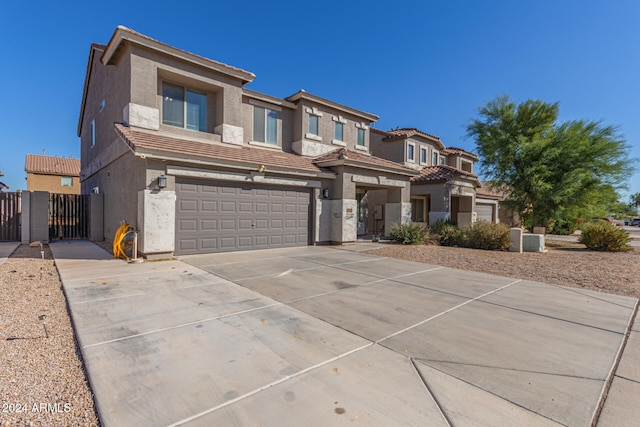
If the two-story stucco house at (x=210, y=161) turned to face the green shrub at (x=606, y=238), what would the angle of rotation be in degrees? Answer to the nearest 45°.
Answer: approximately 45° to its left

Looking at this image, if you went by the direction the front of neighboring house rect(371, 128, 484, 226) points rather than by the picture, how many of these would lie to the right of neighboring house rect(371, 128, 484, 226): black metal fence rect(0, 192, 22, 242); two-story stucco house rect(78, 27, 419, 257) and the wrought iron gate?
3

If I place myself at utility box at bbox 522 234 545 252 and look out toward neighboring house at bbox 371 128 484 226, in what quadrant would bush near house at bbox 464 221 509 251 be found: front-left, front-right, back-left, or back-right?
front-left

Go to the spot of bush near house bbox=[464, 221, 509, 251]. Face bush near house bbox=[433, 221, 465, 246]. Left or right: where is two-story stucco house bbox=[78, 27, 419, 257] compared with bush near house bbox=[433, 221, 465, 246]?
left

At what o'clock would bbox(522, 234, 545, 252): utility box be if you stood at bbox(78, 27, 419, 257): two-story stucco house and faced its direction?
The utility box is roughly at 11 o'clock from the two-story stucco house.

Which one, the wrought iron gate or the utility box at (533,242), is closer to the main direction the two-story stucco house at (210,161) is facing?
the utility box

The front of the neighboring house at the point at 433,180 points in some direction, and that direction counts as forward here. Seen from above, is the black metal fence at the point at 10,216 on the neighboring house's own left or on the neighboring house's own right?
on the neighboring house's own right

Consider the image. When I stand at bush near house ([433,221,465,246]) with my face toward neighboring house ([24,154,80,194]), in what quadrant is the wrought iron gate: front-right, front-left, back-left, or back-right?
front-left

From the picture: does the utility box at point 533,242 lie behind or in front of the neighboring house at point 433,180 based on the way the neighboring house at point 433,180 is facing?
in front

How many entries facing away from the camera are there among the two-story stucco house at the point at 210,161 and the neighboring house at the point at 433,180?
0

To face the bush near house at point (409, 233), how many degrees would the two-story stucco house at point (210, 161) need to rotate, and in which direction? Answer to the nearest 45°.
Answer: approximately 45° to its left

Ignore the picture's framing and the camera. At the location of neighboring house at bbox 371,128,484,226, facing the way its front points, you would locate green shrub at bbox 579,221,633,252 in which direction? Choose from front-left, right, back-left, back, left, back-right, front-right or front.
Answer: front

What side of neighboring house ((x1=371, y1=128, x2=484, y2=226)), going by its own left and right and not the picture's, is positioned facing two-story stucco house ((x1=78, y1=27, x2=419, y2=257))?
right
